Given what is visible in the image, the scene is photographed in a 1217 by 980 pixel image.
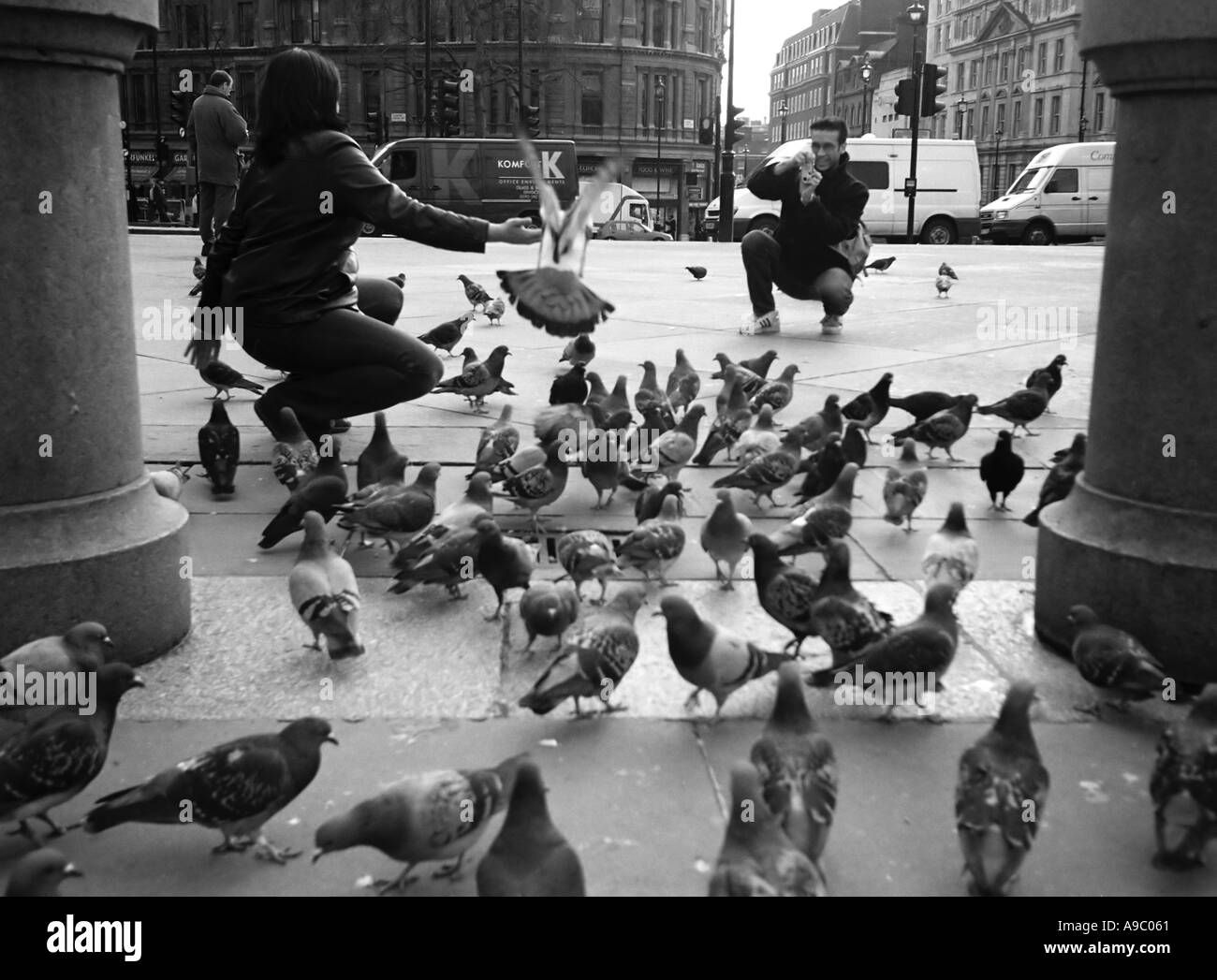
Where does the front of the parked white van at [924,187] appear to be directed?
to the viewer's left

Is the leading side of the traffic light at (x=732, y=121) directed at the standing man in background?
no

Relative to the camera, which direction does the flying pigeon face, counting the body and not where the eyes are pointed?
away from the camera

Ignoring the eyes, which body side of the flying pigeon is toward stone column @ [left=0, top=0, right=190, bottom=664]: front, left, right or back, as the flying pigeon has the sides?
left

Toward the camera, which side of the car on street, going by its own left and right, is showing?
right

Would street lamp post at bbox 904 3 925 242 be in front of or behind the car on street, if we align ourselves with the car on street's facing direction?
in front

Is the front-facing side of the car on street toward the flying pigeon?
no
